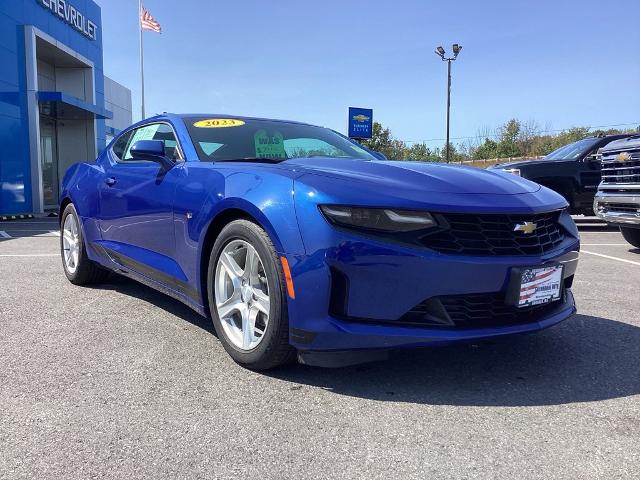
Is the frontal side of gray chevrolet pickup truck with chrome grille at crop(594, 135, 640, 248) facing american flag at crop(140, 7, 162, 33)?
no

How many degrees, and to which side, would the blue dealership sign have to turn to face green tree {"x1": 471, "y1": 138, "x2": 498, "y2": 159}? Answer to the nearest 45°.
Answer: approximately 135° to its left

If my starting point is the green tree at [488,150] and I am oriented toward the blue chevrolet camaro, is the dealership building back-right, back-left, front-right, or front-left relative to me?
front-right

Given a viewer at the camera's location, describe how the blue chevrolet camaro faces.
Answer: facing the viewer and to the right of the viewer

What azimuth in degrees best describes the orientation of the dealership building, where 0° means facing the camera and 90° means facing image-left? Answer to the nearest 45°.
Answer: approximately 315°

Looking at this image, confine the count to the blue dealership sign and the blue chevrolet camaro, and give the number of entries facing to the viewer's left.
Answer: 0

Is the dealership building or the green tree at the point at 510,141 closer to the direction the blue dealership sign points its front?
the dealership building

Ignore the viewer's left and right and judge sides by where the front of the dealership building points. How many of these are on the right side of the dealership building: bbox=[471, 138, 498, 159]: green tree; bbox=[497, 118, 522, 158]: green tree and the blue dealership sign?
0

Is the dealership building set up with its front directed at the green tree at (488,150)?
no

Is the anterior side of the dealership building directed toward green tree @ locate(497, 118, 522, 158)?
no

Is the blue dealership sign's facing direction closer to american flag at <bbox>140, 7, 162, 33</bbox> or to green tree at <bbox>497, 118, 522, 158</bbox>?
the american flag

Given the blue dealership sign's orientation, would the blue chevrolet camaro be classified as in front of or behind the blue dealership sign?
in front

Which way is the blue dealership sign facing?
toward the camera

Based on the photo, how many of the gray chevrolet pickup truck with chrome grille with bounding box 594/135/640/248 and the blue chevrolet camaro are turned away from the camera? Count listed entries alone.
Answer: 0

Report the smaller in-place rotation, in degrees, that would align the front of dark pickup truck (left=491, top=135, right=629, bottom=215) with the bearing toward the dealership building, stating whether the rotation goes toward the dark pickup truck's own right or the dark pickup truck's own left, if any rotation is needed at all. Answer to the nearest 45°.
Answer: approximately 45° to the dark pickup truck's own right

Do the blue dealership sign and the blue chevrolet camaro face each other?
no

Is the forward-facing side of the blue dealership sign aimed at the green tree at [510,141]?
no

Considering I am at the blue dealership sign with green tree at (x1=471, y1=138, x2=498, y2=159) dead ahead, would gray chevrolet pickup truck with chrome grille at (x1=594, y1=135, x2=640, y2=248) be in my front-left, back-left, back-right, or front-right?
back-right
